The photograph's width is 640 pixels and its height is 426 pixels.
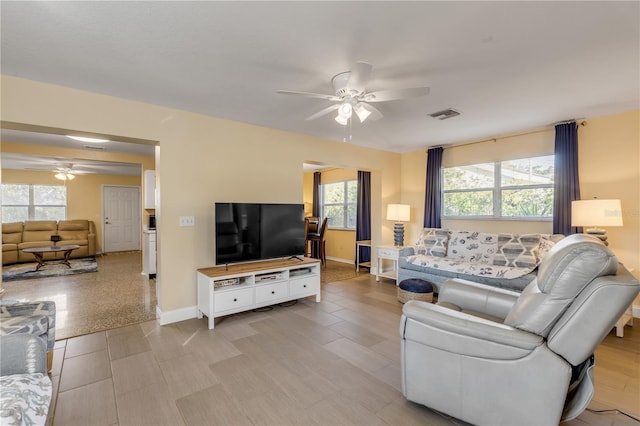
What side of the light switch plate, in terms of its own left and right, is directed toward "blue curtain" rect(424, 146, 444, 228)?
left

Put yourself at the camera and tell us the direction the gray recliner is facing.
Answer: facing away from the viewer and to the left of the viewer

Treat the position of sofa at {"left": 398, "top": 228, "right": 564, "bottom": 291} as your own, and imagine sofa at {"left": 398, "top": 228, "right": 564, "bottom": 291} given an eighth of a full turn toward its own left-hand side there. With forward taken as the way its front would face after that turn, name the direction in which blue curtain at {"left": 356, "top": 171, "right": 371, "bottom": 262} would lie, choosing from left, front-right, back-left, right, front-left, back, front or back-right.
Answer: back-right

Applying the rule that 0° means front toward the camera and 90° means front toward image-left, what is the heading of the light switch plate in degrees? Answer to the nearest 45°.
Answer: approximately 0°

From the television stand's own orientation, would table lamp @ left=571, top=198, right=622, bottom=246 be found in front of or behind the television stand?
in front

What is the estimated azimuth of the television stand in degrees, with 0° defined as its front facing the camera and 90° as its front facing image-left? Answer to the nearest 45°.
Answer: approximately 315°

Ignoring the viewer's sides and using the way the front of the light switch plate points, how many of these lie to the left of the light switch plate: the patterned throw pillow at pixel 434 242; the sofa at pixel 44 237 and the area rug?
1

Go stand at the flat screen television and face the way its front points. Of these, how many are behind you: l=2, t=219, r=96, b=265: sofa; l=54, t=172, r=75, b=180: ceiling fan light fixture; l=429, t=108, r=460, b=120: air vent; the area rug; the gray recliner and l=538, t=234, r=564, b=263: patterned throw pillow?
3

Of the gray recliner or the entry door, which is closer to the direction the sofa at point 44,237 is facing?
the gray recliner
